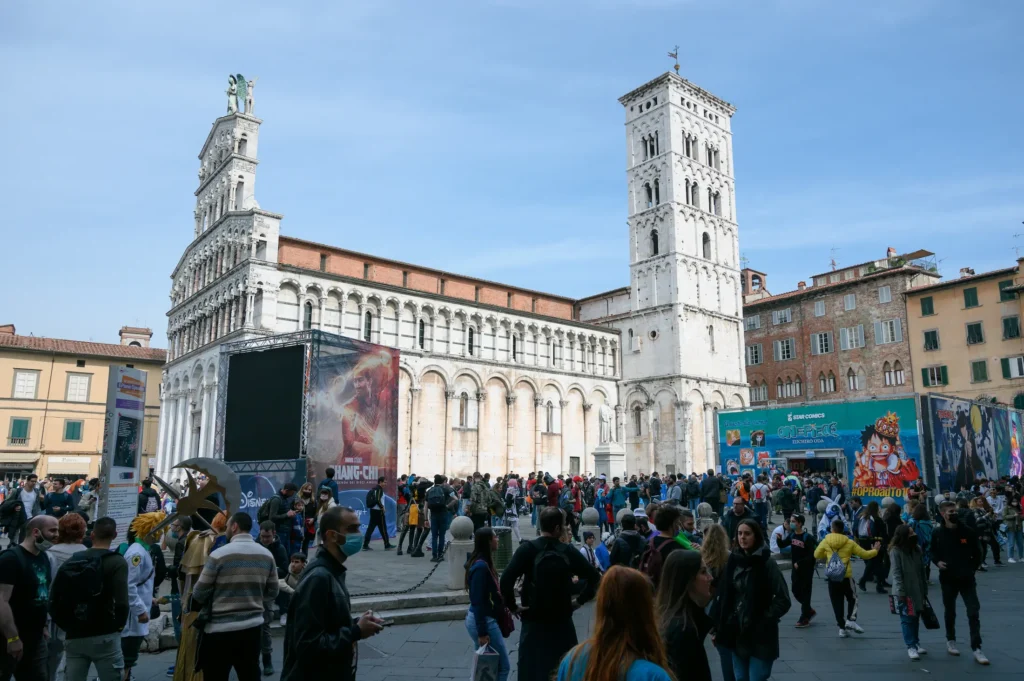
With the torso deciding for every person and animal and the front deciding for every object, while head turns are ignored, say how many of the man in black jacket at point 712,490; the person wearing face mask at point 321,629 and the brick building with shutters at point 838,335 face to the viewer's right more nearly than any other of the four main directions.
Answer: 1

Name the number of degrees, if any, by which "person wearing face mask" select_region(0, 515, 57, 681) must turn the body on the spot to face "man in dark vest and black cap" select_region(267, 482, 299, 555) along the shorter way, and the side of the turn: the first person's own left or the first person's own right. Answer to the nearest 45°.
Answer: approximately 90° to the first person's own left

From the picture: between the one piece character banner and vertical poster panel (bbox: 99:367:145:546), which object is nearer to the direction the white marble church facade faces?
the vertical poster panel

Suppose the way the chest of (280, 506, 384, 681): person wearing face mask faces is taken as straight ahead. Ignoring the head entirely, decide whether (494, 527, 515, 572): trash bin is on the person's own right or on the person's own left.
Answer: on the person's own left

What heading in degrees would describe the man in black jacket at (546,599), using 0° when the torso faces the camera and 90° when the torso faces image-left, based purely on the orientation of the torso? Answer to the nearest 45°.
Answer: approximately 180°

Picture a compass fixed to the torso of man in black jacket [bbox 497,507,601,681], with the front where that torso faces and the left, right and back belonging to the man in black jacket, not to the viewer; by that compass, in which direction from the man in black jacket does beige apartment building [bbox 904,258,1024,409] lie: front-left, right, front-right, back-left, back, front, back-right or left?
front-right

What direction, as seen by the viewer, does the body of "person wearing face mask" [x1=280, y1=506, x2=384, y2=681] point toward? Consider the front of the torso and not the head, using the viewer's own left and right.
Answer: facing to the right of the viewer

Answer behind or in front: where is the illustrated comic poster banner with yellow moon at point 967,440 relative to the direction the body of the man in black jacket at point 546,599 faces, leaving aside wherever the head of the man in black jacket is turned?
in front

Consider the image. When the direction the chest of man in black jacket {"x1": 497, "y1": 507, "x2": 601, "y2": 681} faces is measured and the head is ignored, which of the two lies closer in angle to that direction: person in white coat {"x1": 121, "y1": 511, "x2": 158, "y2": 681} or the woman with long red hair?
the person in white coat

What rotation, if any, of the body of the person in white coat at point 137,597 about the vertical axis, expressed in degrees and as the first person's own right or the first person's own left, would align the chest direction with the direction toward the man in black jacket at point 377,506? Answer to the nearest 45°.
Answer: approximately 45° to the first person's own left

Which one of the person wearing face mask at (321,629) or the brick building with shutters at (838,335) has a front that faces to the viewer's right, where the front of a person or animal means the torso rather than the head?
the person wearing face mask

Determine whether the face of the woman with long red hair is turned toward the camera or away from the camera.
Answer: away from the camera

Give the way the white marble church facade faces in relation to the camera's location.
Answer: facing the viewer and to the left of the viewer
